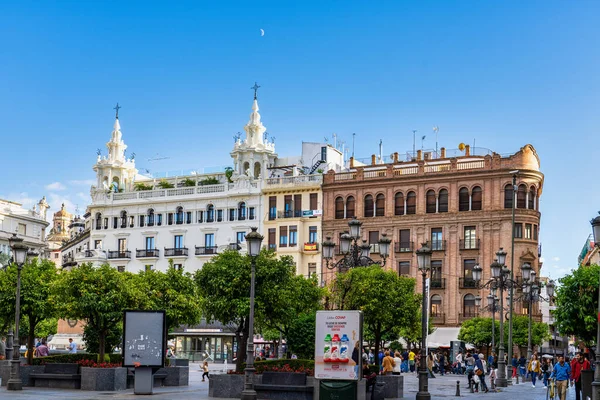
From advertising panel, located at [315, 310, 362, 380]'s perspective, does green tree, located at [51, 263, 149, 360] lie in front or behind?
behind

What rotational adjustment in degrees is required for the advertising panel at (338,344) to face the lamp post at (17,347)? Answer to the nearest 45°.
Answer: approximately 135° to its right

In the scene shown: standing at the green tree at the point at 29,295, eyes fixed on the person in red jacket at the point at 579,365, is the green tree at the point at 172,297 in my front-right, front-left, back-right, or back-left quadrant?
front-left

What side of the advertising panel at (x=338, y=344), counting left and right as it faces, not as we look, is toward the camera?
front

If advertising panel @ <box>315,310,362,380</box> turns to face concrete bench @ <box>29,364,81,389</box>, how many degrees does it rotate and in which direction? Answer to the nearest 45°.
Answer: approximately 135° to its right

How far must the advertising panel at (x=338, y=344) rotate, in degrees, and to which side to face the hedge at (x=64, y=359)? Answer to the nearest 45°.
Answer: approximately 135° to its right

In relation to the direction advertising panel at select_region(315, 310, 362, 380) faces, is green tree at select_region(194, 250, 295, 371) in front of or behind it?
behind
